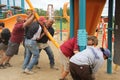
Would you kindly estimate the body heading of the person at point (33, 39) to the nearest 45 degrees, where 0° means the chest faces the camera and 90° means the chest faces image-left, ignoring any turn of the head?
approximately 270°

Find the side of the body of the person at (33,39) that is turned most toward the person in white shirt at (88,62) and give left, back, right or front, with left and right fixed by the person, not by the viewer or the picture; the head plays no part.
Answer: right

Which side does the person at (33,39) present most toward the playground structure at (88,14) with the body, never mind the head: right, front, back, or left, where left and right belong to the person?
front

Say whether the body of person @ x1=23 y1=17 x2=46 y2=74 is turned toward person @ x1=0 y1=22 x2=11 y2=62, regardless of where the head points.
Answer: no
